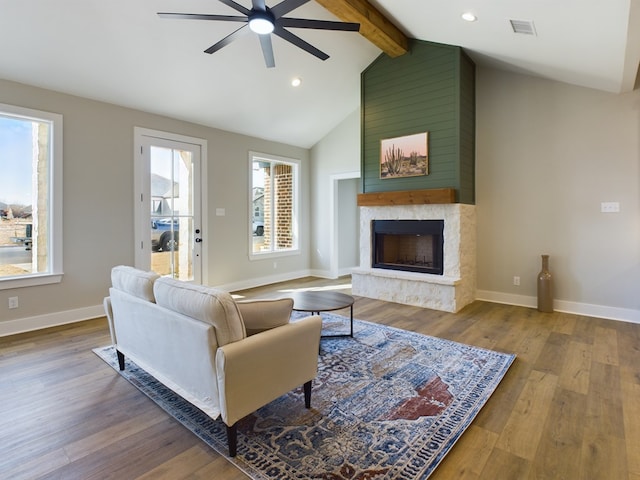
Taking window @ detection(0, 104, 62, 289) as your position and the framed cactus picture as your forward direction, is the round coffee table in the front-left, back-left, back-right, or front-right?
front-right

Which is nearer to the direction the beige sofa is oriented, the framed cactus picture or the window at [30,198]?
the framed cactus picture

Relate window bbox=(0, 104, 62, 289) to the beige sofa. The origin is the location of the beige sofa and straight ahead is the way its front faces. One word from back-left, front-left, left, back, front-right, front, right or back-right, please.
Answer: left

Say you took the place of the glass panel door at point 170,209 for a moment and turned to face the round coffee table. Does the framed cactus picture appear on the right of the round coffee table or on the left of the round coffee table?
left

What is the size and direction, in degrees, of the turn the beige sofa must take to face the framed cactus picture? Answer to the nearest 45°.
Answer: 0° — it already faces it

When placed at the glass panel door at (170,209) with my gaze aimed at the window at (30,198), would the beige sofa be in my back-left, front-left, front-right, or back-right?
front-left

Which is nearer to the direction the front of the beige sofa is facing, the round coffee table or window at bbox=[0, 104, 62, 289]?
the round coffee table

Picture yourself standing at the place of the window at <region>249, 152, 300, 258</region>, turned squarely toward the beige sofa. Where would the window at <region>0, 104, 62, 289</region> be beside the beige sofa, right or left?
right

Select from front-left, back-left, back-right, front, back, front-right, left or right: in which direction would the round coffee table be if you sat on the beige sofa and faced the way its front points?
front

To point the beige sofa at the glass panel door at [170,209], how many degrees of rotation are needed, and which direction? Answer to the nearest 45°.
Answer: approximately 45° to its left
